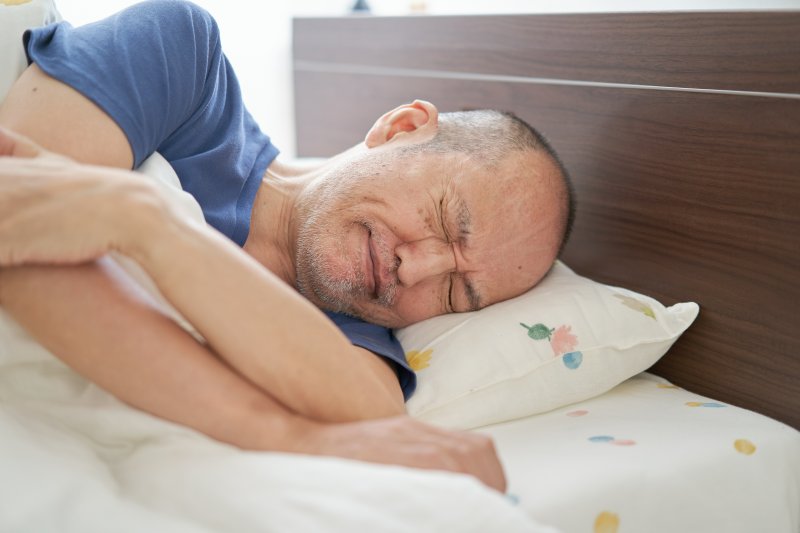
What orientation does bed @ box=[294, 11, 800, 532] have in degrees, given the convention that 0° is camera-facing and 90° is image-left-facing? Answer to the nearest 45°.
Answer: approximately 45°
